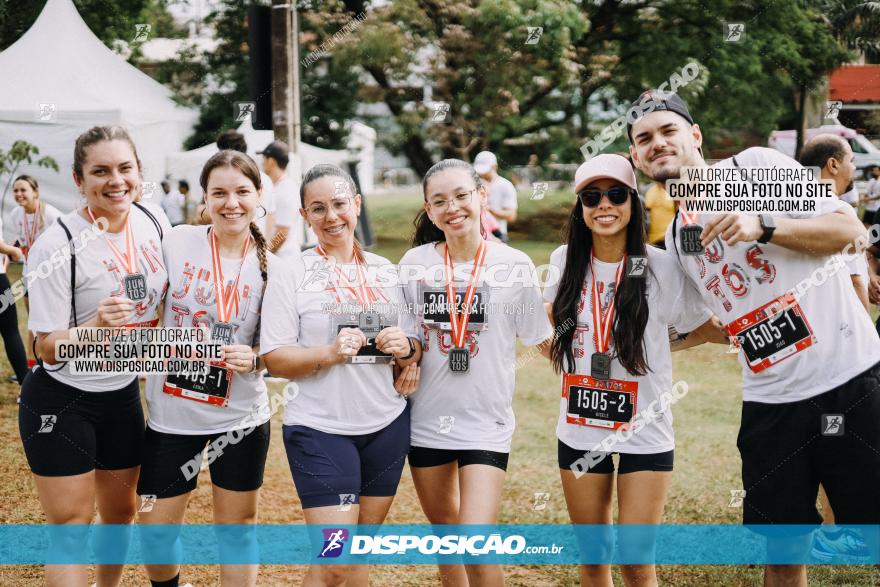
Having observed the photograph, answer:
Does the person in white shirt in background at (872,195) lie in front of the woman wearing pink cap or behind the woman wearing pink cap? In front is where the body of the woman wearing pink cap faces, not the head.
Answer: behind

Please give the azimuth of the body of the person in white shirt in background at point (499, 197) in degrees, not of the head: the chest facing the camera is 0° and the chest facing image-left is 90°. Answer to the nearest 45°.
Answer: approximately 45°

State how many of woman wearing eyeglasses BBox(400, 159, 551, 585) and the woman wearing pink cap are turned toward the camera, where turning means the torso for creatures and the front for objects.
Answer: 2

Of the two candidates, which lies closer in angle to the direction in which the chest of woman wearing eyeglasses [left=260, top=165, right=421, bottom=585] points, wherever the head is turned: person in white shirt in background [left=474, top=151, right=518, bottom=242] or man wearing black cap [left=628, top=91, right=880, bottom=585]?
the man wearing black cap
